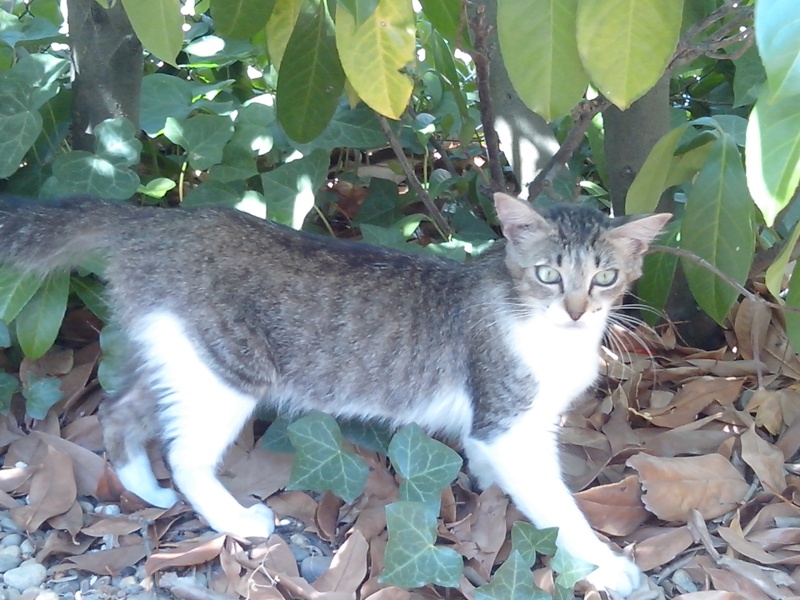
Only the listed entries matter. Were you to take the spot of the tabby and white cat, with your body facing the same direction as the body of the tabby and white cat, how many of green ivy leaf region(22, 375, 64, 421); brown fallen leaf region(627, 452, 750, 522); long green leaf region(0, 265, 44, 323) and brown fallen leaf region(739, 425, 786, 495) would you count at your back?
2

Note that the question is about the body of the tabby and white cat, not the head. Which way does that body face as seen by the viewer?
to the viewer's right

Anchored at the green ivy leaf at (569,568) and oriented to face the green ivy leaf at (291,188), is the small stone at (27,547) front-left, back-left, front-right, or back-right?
front-left

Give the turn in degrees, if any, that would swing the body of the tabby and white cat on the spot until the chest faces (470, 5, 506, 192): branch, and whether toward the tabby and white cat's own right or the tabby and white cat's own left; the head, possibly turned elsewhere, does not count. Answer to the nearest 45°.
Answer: approximately 45° to the tabby and white cat's own left

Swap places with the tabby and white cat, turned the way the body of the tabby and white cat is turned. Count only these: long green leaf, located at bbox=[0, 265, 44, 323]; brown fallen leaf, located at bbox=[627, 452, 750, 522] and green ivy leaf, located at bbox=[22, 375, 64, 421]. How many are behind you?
2

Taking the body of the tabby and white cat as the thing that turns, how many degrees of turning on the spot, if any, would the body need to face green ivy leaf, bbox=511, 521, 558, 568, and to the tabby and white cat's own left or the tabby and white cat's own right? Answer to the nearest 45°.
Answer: approximately 45° to the tabby and white cat's own right

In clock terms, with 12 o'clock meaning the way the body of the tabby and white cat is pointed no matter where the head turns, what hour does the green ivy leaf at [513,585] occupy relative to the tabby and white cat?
The green ivy leaf is roughly at 2 o'clock from the tabby and white cat.

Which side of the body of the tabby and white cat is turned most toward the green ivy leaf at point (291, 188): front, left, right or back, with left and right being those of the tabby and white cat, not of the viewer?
left

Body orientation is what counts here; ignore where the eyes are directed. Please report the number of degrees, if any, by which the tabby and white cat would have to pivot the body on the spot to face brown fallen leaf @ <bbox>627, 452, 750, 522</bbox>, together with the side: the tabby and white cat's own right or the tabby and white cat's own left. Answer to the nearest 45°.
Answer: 0° — it already faces it

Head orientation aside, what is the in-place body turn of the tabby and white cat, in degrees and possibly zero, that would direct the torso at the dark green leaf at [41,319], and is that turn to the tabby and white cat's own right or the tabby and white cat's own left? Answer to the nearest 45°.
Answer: approximately 180°

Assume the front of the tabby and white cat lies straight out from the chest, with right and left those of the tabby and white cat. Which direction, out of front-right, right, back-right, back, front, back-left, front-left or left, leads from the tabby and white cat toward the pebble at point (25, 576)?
back-right
